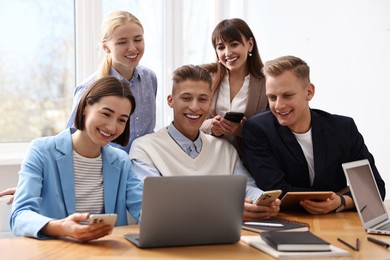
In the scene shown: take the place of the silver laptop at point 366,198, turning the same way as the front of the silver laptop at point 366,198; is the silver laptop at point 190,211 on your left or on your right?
on your right

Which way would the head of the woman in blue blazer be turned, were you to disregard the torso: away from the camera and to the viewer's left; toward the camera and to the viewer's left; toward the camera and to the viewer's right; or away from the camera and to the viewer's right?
toward the camera and to the viewer's right

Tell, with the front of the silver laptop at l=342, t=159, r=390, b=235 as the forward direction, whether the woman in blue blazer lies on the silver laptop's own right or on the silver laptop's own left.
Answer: on the silver laptop's own right

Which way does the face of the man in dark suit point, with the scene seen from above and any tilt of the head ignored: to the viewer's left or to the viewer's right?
to the viewer's left

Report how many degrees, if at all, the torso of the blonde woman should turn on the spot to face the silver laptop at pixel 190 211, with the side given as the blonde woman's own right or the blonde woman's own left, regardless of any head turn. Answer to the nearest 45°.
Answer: approximately 45° to the blonde woman's own right

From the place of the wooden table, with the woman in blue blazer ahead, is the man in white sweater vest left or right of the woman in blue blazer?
right

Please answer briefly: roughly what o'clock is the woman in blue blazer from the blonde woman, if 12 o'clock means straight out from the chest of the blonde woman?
The woman in blue blazer is roughly at 2 o'clock from the blonde woman.

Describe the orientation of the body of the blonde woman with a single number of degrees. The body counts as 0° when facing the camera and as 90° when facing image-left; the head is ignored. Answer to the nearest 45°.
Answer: approximately 315°
